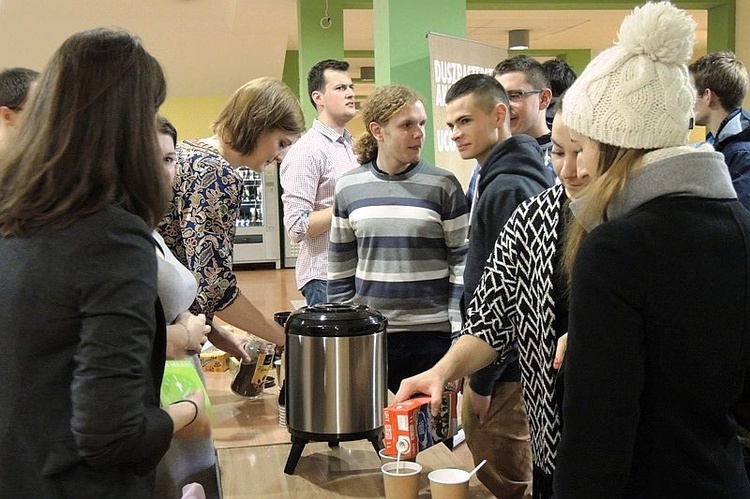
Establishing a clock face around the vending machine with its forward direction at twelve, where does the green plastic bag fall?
The green plastic bag is roughly at 12 o'clock from the vending machine.

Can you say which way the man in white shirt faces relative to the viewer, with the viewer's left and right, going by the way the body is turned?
facing the viewer and to the right of the viewer

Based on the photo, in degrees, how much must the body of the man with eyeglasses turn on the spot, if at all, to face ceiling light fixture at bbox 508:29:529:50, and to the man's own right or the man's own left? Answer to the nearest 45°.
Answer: approximately 135° to the man's own right

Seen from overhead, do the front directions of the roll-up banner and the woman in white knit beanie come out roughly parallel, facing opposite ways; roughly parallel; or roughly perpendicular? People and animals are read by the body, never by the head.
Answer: roughly parallel, facing opposite ways

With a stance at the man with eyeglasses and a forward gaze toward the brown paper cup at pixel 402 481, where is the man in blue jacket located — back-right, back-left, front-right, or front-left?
back-left

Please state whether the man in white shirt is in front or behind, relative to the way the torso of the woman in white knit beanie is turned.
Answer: in front

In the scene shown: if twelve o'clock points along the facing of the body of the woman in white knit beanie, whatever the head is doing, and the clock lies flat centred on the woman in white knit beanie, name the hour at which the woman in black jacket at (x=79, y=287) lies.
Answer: The woman in black jacket is roughly at 10 o'clock from the woman in white knit beanie.

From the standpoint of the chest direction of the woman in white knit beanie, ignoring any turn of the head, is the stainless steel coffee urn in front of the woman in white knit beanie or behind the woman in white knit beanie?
in front

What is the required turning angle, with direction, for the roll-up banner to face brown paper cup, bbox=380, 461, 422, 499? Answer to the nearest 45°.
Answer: approximately 45° to its right

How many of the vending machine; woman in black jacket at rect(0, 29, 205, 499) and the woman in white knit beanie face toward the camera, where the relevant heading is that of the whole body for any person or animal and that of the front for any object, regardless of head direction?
1

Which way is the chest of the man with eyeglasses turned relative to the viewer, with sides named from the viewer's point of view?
facing the viewer and to the left of the viewer

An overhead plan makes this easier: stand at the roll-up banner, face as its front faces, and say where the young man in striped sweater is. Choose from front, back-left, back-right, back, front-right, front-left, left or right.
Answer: front-right

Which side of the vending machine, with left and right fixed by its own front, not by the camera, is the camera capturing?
front

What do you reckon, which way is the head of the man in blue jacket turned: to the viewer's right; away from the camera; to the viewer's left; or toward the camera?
to the viewer's left

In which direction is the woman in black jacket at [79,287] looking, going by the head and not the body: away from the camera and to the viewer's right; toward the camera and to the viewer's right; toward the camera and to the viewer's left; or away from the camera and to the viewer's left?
away from the camera and to the viewer's right

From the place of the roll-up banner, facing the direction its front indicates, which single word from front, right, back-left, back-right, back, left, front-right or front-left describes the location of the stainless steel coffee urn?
front-right

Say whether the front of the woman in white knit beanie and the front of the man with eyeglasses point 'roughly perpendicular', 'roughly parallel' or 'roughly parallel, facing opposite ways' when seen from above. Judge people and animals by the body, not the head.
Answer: roughly perpendicular

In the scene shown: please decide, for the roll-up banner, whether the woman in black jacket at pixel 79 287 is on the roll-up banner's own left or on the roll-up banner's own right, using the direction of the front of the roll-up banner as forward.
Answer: on the roll-up banner's own right
